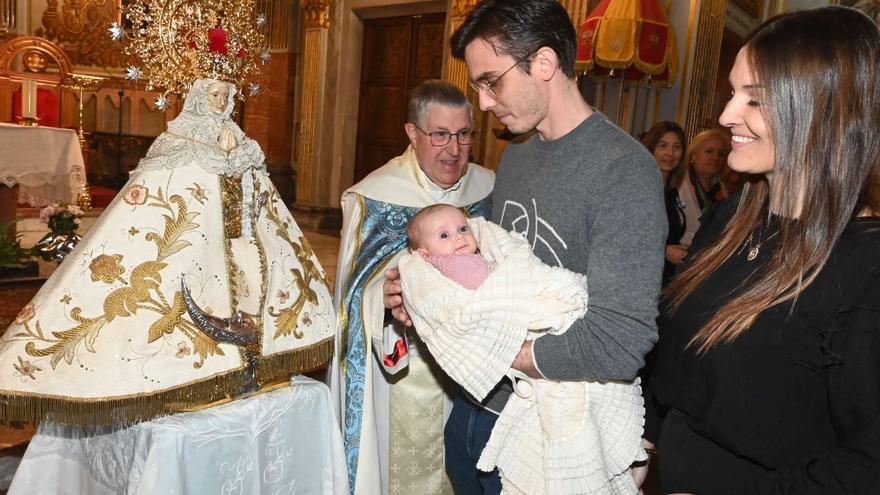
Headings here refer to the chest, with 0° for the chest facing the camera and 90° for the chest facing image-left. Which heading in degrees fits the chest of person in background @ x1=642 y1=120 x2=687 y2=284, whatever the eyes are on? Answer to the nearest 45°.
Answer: approximately 0°

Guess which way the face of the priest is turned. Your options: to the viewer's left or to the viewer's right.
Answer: to the viewer's right

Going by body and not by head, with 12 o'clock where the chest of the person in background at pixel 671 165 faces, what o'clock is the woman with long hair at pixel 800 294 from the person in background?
The woman with long hair is roughly at 12 o'clock from the person in background.

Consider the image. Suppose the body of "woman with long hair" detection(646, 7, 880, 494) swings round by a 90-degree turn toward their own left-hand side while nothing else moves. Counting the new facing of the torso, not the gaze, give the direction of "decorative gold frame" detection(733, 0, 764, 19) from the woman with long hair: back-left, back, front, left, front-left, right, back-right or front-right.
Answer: back-left

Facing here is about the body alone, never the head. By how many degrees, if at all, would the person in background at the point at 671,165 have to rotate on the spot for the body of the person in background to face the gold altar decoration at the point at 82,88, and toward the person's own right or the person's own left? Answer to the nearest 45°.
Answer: approximately 90° to the person's own right

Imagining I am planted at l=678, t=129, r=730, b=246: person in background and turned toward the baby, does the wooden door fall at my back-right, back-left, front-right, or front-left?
back-right

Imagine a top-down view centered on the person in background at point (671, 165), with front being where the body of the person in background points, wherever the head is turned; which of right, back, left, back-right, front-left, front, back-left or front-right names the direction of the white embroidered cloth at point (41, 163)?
right

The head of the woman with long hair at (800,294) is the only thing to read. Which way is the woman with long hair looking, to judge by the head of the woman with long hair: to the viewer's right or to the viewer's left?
to the viewer's left

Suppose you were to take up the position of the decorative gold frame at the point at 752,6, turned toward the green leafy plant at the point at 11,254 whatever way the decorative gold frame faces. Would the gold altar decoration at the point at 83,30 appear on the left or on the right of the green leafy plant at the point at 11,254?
right

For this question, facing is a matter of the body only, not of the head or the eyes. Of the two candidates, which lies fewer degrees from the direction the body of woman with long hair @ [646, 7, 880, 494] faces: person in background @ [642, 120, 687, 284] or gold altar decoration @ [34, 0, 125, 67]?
the gold altar decoration
